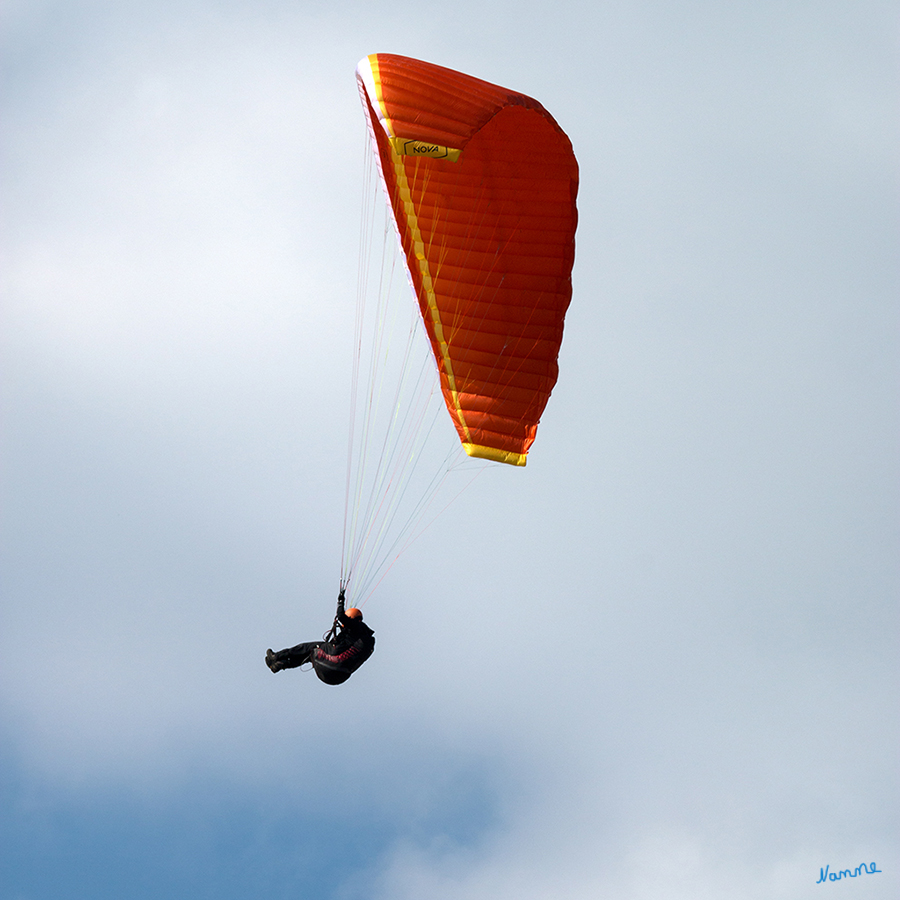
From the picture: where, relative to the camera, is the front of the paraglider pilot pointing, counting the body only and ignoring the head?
to the viewer's left
